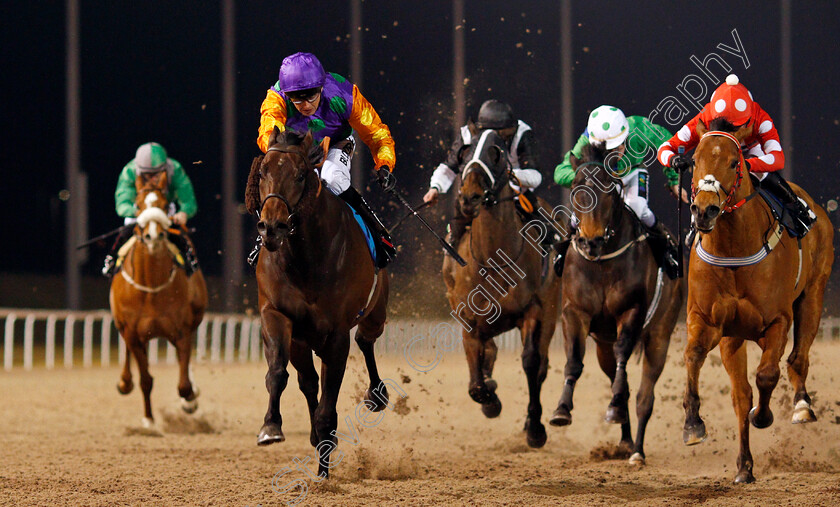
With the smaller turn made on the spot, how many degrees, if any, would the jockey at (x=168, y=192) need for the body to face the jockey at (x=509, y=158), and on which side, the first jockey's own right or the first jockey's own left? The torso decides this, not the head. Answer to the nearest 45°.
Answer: approximately 45° to the first jockey's own left

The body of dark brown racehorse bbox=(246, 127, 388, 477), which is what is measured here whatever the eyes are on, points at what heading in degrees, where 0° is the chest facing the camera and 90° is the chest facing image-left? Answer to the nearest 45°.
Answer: approximately 45°

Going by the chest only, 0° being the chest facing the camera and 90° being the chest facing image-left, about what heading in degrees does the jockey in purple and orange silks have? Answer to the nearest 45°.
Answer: approximately 45°

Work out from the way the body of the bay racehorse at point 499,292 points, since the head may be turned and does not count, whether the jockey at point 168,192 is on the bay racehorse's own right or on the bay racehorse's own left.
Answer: on the bay racehorse's own right

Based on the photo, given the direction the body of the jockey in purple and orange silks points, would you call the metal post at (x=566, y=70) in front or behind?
behind

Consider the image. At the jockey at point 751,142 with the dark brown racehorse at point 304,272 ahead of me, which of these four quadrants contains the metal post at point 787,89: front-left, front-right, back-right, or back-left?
back-right

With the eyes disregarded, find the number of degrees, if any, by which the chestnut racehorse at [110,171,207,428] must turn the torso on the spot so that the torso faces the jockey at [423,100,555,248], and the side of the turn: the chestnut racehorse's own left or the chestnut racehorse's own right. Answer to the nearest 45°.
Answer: approximately 45° to the chestnut racehorse's own left
